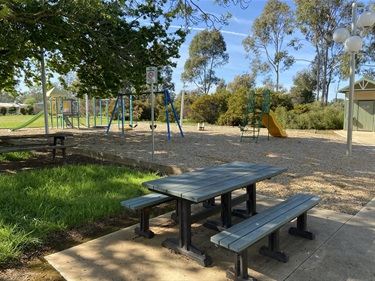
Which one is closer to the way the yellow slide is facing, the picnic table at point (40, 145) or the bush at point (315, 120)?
the bush

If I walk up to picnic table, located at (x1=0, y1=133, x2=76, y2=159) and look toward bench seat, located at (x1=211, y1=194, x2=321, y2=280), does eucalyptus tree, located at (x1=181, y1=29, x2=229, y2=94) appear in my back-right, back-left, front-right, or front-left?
back-left

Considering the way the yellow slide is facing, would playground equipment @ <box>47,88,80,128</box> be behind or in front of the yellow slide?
behind

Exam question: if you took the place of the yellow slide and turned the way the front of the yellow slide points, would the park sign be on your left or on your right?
on your right

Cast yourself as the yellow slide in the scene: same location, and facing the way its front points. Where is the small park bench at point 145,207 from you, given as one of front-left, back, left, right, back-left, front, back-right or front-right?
right

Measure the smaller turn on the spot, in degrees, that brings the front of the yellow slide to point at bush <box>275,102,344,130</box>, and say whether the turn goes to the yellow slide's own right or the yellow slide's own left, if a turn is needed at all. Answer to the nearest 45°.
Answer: approximately 90° to the yellow slide's own left

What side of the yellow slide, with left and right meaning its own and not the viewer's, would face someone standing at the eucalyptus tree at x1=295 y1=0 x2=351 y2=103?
left

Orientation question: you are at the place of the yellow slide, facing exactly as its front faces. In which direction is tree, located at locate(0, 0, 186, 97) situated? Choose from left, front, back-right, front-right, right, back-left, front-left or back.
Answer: back-right

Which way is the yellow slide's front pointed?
to the viewer's right

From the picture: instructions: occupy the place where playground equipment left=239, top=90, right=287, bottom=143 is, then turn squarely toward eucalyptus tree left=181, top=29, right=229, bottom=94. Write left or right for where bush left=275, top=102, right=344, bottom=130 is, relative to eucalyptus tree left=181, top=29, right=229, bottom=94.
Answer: right
